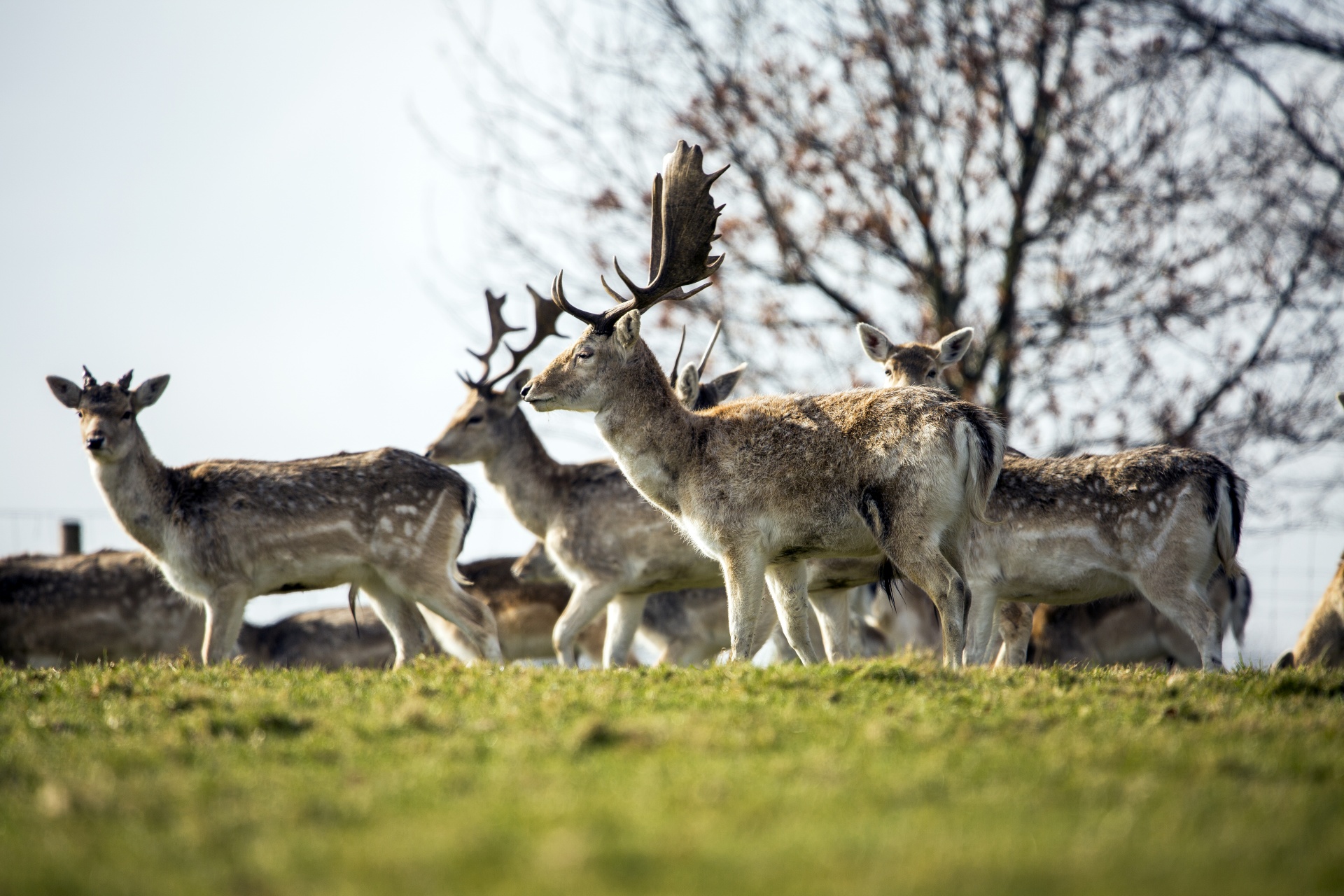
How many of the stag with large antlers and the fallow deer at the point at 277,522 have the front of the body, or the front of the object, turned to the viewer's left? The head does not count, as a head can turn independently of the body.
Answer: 2

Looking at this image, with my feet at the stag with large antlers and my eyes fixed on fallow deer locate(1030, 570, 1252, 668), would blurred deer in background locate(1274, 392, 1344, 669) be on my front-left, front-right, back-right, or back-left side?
front-right

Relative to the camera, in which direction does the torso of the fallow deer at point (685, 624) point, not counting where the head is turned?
to the viewer's left

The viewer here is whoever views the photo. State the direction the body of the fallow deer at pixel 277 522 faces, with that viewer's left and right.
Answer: facing to the left of the viewer

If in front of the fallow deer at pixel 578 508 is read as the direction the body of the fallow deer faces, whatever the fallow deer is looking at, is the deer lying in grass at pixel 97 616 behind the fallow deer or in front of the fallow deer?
in front

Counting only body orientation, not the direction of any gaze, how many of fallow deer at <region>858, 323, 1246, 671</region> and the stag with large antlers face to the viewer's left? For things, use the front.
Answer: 2

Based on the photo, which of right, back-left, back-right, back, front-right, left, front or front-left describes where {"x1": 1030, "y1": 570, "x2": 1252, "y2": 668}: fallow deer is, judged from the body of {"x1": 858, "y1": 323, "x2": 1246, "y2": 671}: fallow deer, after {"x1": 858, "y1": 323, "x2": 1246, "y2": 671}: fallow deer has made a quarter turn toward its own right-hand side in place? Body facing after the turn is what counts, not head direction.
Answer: front

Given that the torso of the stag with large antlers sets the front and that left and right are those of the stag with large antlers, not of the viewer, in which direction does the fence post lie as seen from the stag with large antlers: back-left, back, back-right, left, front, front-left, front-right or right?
front-right

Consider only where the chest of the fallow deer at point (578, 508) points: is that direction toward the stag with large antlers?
no

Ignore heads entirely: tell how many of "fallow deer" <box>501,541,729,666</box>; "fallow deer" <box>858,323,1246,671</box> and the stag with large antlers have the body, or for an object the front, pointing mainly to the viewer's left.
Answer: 3

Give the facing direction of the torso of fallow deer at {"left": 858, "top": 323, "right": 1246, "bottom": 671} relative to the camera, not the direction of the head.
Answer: to the viewer's left

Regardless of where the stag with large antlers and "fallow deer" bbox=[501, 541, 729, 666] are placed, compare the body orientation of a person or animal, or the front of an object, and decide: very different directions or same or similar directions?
same or similar directions

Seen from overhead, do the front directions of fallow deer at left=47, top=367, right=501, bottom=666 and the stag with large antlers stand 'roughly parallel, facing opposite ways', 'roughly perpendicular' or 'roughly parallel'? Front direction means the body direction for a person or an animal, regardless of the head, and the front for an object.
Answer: roughly parallel

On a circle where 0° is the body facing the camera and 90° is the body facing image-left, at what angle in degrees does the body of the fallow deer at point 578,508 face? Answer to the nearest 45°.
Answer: approximately 90°

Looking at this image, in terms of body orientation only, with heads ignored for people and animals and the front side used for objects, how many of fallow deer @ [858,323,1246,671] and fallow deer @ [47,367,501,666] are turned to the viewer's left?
2

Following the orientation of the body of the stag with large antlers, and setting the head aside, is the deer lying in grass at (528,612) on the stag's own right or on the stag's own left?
on the stag's own right

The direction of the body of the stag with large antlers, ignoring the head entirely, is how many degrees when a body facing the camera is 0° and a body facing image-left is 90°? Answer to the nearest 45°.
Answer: approximately 90°
